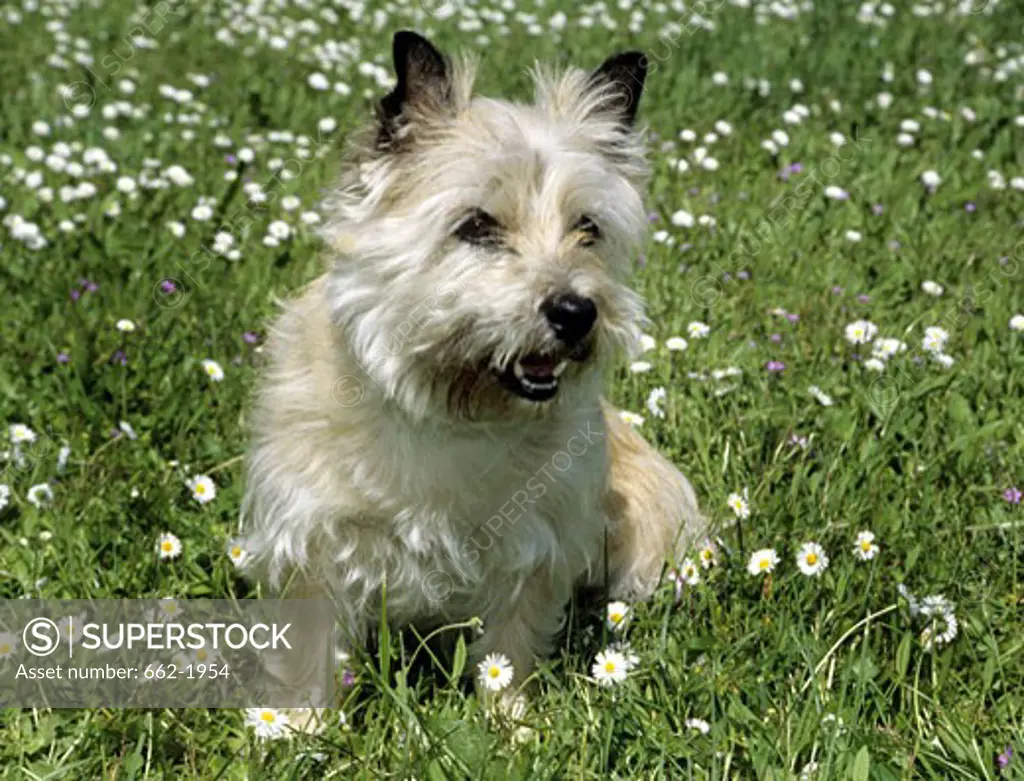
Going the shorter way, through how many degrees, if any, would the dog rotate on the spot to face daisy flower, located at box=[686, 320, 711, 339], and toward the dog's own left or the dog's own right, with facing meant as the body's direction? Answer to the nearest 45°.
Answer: approximately 135° to the dog's own left

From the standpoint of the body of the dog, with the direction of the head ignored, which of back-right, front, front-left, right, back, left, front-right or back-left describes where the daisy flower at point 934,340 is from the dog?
back-left

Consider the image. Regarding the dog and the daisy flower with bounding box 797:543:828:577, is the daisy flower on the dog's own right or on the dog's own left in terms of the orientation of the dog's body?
on the dog's own left

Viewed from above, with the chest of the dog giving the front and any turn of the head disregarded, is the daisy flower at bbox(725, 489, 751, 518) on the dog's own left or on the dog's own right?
on the dog's own left

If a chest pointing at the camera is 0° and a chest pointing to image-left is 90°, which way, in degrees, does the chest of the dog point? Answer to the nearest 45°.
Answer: approximately 0°

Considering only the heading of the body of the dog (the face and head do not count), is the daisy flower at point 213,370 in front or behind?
behind

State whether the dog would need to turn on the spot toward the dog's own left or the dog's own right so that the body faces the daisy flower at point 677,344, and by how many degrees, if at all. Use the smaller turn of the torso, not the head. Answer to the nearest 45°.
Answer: approximately 135° to the dog's own left

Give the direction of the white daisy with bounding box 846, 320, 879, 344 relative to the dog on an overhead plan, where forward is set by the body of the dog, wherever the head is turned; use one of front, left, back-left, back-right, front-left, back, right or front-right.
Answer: back-left

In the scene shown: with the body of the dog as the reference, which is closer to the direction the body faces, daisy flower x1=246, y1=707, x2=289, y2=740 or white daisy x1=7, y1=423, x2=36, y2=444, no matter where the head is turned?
the daisy flower

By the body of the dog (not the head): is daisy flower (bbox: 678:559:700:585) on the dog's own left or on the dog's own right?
on the dog's own left
